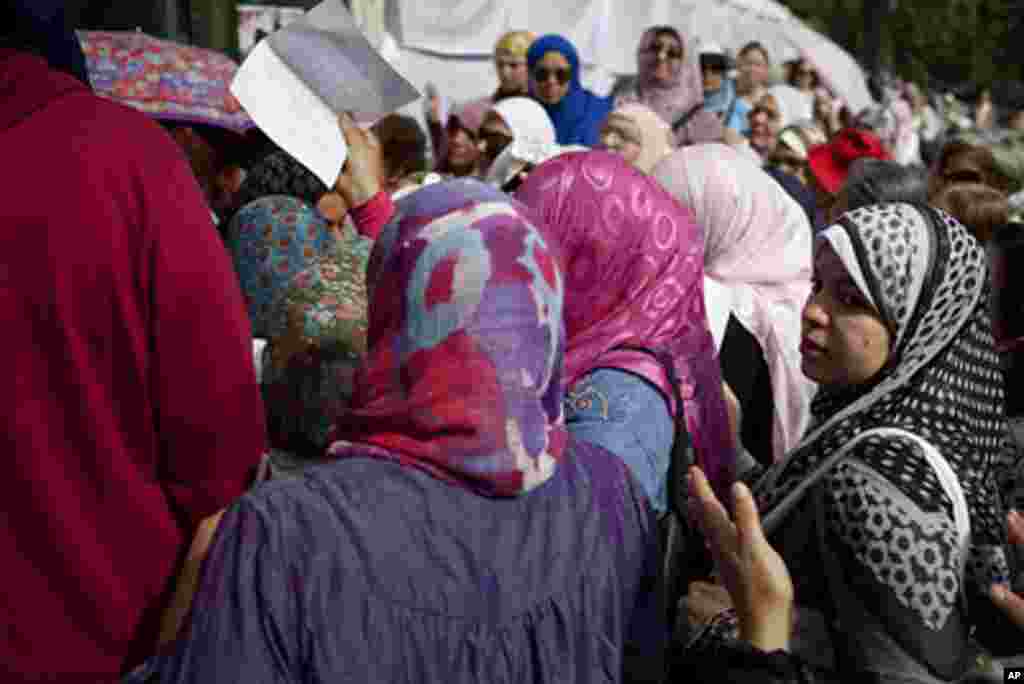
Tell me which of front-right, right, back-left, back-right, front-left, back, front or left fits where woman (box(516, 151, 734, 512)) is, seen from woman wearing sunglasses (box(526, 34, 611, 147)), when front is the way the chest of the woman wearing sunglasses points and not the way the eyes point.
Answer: front-left

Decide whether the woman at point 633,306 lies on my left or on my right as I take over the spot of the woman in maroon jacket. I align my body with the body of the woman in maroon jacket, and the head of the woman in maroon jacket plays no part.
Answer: on my right

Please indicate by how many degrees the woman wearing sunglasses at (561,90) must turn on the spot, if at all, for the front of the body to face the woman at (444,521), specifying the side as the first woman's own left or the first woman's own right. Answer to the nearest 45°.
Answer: approximately 45° to the first woman's own left

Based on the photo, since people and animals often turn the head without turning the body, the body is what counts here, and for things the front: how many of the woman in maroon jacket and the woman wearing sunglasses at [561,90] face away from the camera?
1

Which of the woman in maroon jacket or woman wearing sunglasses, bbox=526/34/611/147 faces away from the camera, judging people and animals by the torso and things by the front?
the woman in maroon jacket

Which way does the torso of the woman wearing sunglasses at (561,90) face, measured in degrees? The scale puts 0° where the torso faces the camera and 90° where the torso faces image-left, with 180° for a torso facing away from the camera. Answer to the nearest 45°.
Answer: approximately 45°

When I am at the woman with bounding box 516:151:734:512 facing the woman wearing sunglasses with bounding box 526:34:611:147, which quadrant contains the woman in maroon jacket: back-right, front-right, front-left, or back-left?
back-left

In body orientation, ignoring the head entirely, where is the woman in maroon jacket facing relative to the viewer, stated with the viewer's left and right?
facing away from the viewer
